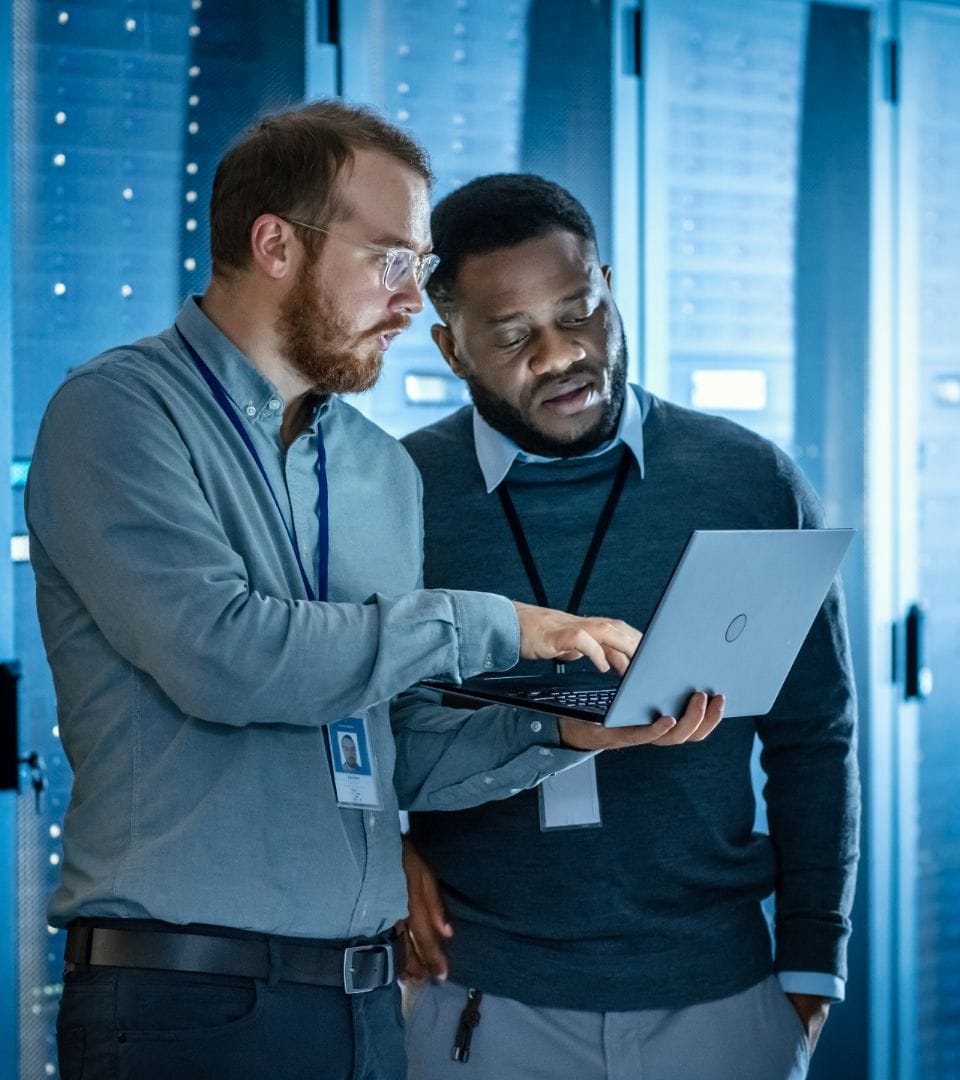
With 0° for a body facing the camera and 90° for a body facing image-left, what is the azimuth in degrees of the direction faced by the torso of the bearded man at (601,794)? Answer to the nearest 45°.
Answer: approximately 0°

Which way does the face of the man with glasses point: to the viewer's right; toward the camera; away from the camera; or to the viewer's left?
to the viewer's right

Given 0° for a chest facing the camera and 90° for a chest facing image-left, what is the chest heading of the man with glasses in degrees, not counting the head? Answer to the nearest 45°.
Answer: approximately 315°
